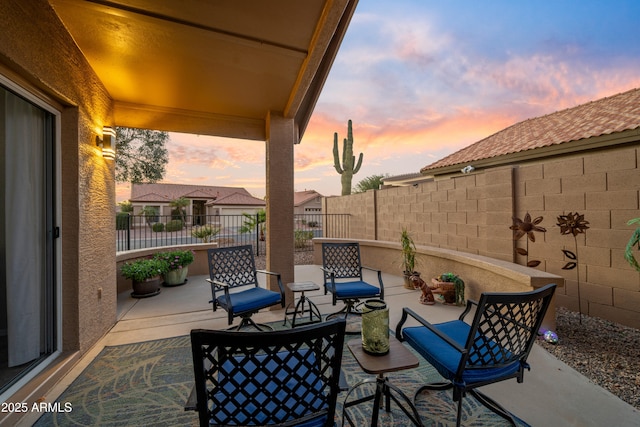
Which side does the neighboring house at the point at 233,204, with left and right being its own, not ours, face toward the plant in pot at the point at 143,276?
front

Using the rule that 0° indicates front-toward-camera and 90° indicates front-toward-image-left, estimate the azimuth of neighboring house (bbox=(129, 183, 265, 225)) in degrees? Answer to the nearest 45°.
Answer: approximately 0°

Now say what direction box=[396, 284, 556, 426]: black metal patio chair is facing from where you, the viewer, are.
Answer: facing away from the viewer and to the left of the viewer

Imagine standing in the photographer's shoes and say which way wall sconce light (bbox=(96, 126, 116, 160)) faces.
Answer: facing to the right of the viewer

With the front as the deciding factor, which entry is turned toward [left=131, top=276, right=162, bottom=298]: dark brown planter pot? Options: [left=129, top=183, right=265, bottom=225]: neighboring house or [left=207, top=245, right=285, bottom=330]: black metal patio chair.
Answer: the neighboring house

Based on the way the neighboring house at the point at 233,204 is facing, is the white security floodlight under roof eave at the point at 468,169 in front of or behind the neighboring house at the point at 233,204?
in front

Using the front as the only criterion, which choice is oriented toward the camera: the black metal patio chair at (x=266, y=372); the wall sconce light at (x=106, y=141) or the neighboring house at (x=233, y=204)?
the neighboring house

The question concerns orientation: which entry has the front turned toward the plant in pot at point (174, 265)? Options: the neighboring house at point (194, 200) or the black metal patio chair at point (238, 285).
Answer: the neighboring house

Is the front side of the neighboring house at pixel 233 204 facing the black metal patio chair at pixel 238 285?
yes

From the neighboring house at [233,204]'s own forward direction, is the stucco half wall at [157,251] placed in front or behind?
in front

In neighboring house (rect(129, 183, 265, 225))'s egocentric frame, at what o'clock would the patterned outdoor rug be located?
The patterned outdoor rug is roughly at 12 o'clock from the neighboring house.

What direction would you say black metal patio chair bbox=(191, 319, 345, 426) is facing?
away from the camera

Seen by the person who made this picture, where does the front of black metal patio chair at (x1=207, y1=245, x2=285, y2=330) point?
facing the viewer and to the right of the viewer
